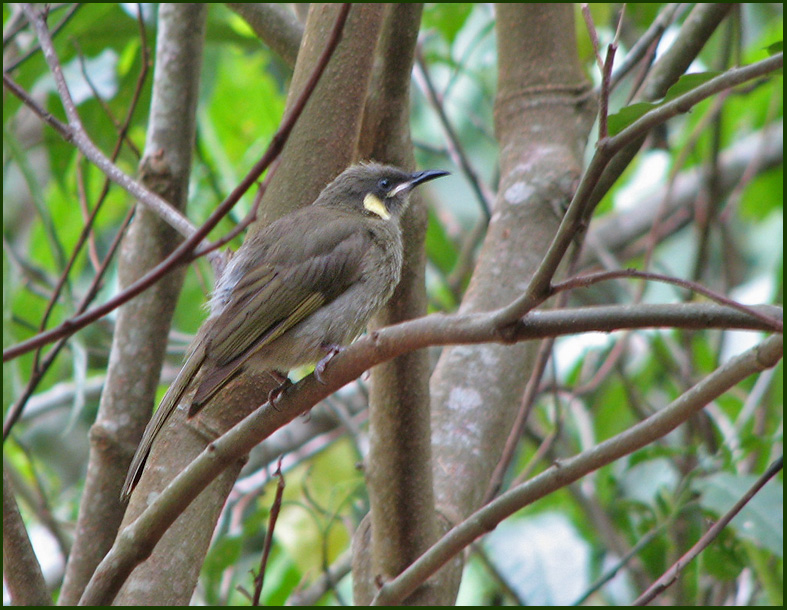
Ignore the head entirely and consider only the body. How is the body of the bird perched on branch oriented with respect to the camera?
to the viewer's right

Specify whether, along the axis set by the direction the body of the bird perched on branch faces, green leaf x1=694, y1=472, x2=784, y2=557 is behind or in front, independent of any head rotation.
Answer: in front
